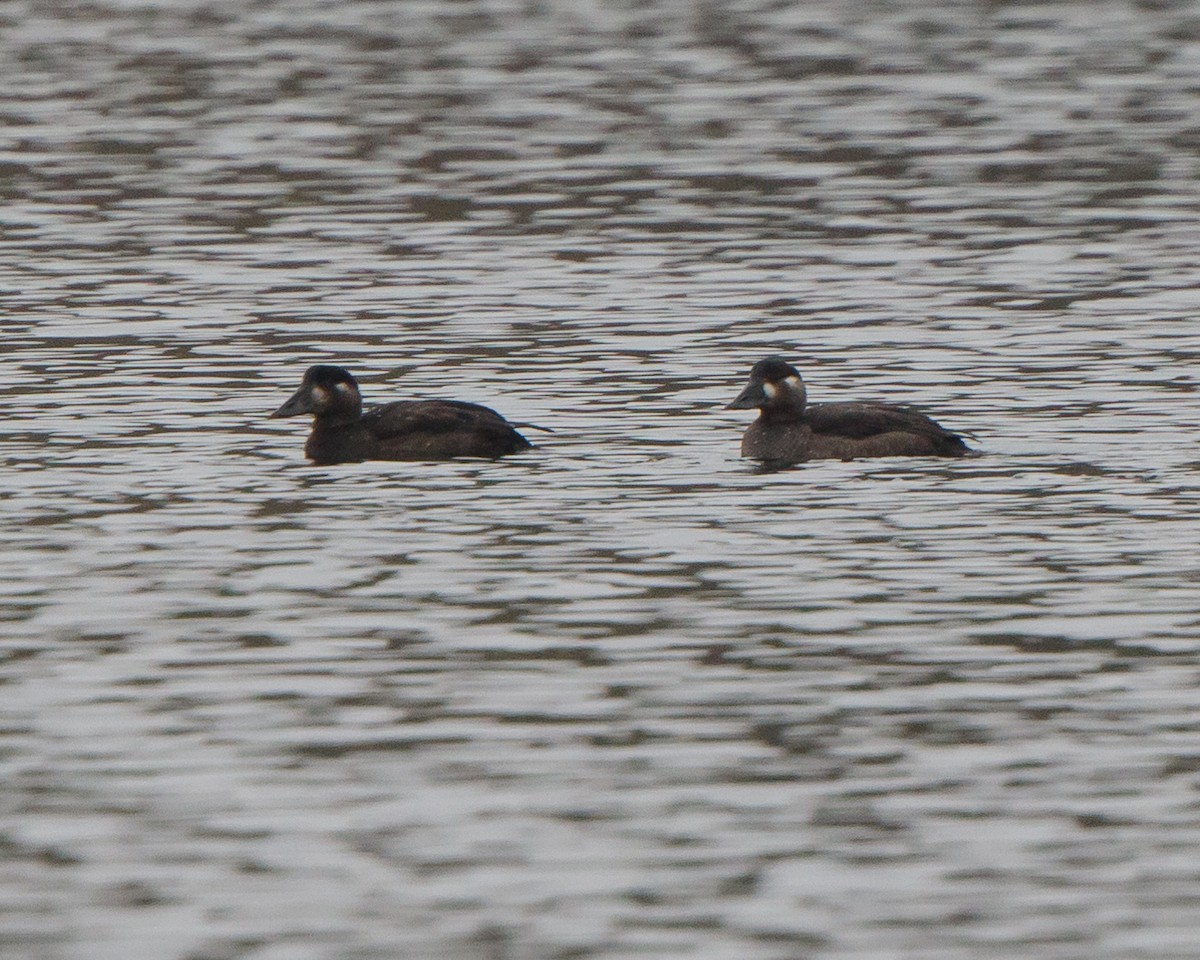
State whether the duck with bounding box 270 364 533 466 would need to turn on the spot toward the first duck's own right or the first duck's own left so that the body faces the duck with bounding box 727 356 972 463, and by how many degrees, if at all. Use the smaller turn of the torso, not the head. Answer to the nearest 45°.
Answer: approximately 180°

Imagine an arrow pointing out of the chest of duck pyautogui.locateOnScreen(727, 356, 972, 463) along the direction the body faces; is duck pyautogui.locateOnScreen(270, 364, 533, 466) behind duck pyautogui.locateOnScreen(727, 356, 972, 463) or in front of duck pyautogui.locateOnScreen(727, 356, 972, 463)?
in front

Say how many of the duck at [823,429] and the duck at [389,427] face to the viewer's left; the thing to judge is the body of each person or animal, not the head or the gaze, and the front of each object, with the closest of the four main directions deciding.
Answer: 2

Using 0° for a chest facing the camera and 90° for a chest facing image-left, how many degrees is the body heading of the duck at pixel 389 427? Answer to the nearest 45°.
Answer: approximately 90°

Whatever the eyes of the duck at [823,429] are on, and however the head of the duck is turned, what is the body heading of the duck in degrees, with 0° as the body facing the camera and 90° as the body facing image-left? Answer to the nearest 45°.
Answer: approximately 90°
